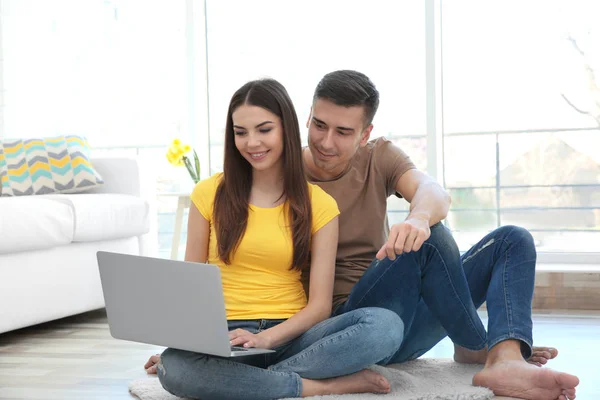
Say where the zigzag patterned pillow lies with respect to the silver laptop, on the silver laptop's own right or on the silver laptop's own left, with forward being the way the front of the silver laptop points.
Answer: on the silver laptop's own left

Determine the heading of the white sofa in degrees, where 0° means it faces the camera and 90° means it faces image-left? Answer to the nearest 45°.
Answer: approximately 315°

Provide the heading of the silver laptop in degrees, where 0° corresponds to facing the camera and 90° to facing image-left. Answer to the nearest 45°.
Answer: approximately 225°

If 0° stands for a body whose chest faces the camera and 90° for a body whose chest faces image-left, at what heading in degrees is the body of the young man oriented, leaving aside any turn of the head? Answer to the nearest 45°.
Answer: approximately 315°

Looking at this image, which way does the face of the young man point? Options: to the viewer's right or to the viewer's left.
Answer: to the viewer's left

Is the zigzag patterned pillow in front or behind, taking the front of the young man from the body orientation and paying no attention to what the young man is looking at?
behind
